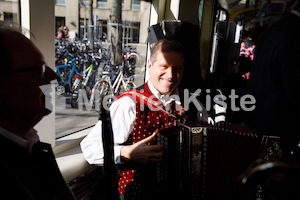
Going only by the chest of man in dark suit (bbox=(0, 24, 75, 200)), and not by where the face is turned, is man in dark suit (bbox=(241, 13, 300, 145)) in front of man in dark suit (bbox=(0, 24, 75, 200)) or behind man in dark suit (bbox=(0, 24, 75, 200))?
in front

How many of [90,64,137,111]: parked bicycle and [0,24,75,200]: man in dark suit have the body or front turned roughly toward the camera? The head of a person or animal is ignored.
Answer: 0

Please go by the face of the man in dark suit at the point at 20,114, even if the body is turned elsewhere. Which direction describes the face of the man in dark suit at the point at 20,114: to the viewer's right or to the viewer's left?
to the viewer's right

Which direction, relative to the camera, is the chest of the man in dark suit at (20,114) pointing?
to the viewer's right

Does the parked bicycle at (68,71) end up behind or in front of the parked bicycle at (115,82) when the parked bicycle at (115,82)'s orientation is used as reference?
behind

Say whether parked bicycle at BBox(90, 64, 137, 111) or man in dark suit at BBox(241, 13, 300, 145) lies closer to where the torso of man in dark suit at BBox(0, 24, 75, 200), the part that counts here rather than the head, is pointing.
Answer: the man in dark suit
